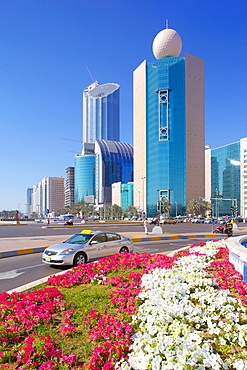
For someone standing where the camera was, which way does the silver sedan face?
facing the viewer and to the left of the viewer
